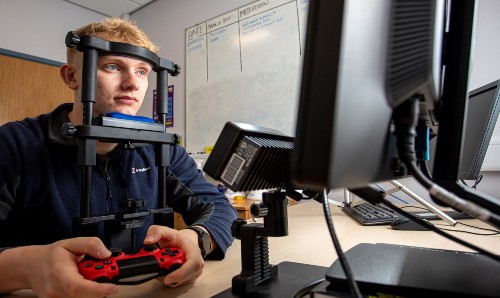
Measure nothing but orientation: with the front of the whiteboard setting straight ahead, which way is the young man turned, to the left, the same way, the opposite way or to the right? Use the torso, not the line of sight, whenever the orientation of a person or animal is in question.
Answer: to the left

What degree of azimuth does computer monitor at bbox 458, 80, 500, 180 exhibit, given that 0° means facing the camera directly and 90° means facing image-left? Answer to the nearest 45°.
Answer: approximately 45°

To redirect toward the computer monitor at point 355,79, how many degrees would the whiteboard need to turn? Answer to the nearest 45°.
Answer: approximately 45° to its left

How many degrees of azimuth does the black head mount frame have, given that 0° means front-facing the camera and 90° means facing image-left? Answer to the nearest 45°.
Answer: approximately 315°
